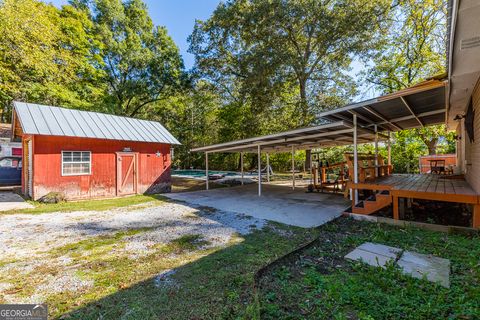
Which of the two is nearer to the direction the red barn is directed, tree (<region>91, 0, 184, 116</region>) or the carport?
the carport

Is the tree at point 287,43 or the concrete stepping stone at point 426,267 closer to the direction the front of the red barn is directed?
the concrete stepping stone

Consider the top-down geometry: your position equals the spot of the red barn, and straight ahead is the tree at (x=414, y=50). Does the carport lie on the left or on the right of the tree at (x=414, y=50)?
right

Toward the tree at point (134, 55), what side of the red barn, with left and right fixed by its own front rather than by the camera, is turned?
back

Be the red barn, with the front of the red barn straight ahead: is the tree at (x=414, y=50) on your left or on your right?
on your left

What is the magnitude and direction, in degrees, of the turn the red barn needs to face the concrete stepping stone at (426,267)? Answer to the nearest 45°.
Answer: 0° — it already faces it

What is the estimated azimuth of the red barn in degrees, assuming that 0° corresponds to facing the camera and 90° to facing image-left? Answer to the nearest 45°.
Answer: approximately 0°

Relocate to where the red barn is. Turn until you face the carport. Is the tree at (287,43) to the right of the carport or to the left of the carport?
left

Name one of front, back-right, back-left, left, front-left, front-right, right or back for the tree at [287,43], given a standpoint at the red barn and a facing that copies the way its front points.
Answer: left

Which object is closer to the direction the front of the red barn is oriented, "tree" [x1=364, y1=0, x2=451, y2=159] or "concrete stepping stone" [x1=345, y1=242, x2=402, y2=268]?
the concrete stepping stone

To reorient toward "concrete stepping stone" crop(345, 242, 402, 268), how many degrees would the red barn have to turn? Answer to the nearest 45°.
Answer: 0° — it already faces it

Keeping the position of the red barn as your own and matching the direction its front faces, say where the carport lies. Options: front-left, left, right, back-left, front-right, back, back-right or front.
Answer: front-left

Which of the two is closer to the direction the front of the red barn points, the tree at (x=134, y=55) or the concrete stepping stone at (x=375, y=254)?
the concrete stepping stone
